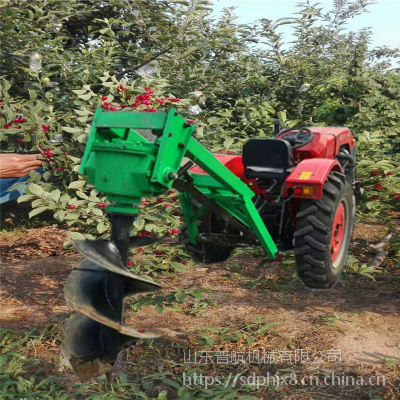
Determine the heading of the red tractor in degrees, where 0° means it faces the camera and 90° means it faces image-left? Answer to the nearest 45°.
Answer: approximately 225°
